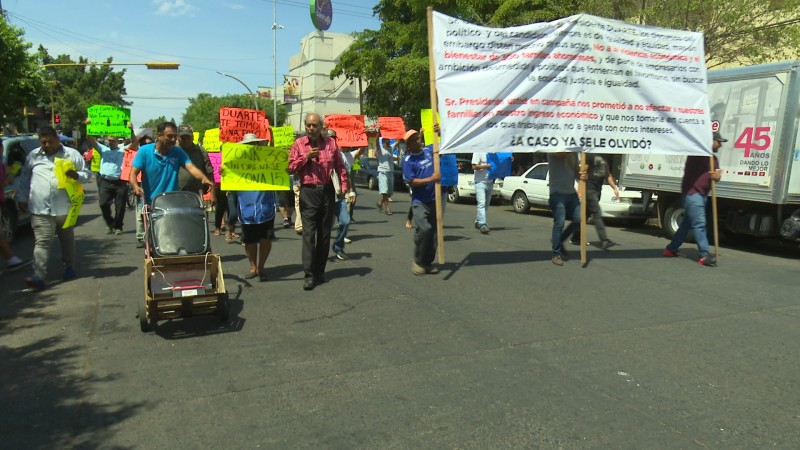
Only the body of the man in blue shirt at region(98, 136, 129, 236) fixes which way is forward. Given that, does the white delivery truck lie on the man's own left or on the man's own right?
on the man's own left

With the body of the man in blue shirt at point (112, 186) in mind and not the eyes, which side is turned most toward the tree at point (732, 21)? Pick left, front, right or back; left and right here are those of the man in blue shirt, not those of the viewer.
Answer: left

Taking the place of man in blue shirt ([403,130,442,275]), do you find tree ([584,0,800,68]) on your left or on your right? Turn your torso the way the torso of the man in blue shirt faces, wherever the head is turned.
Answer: on your left

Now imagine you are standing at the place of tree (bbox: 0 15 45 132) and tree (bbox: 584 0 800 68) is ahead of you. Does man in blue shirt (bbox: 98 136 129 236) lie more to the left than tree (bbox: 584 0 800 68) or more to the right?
right

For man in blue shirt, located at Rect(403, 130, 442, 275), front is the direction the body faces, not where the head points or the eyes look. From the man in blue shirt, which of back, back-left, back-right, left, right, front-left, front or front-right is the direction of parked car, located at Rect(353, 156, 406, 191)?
back-left

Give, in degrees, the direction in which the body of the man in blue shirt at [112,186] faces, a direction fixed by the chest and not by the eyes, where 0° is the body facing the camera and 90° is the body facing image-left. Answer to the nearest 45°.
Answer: approximately 0°

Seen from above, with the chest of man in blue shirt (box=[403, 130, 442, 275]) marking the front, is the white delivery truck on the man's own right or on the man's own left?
on the man's own left

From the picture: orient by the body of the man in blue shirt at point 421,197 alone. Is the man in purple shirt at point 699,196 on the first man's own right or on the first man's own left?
on the first man's own left

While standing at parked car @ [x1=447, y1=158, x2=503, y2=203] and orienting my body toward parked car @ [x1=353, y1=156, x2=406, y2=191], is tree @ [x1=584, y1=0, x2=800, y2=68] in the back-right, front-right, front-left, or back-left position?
back-right
